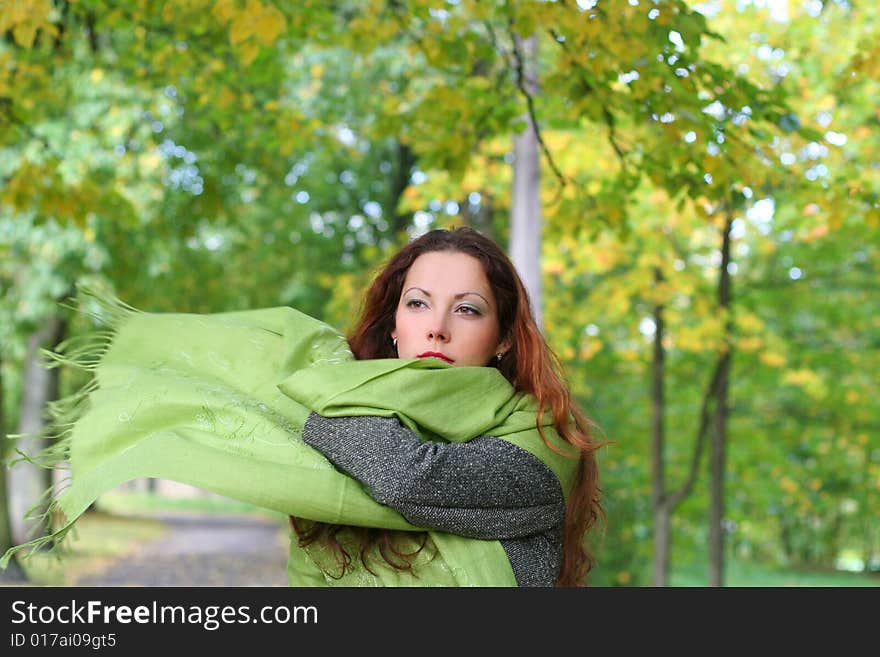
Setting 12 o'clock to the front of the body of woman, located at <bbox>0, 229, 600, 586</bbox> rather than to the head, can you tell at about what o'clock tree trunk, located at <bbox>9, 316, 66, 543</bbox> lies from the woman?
The tree trunk is roughly at 4 o'clock from the woman.

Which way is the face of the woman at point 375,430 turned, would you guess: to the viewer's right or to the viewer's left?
to the viewer's left

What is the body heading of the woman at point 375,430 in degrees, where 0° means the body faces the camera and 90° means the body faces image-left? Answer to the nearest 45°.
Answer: approximately 45°

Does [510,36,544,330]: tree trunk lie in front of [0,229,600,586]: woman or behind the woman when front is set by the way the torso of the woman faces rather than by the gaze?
behind
